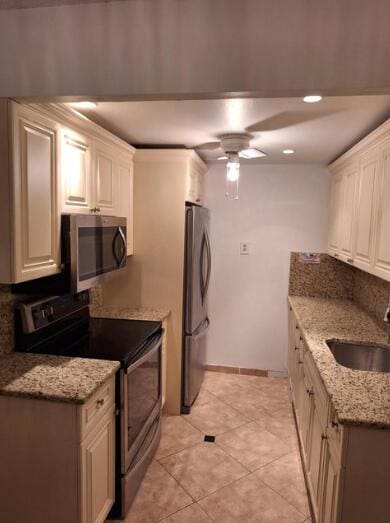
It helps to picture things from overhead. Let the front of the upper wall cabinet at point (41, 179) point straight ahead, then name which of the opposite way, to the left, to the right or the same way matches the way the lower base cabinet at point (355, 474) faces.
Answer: the opposite way

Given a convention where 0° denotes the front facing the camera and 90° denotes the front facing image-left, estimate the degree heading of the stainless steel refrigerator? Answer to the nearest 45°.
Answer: approximately 270°

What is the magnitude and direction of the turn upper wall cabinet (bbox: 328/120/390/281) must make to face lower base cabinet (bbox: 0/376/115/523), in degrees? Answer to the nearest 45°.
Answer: approximately 45° to its left

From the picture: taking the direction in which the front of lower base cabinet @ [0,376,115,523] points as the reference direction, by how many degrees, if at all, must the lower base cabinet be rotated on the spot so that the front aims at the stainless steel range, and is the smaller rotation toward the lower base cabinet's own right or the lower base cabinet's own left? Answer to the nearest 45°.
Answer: approximately 90° to the lower base cabinet's own left

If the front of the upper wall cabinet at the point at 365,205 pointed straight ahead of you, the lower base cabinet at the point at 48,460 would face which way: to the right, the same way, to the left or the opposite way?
the opposite way

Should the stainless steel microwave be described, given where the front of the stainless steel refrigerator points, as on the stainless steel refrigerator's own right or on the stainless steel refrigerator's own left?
on the stainless steel refrigerator's own right

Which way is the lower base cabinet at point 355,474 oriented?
to the viewer's left

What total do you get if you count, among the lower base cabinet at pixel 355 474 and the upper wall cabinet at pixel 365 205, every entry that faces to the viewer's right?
0

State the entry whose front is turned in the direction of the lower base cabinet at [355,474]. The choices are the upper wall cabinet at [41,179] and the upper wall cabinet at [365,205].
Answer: the upper wall cabinet at [41,179]

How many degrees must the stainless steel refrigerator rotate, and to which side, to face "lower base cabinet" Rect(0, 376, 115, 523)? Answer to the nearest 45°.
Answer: approximately 90° to its right

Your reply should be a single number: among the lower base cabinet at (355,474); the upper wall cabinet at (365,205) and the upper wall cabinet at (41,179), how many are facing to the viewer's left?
2

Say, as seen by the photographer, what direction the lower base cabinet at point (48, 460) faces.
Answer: facing the viewer and to the right of the viewer

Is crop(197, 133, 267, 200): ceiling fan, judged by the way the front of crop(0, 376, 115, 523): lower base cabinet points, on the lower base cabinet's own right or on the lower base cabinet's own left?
on the lower base cabinet's own left

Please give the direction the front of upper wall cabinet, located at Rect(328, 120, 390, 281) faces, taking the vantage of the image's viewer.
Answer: facing to the left of the viewer
